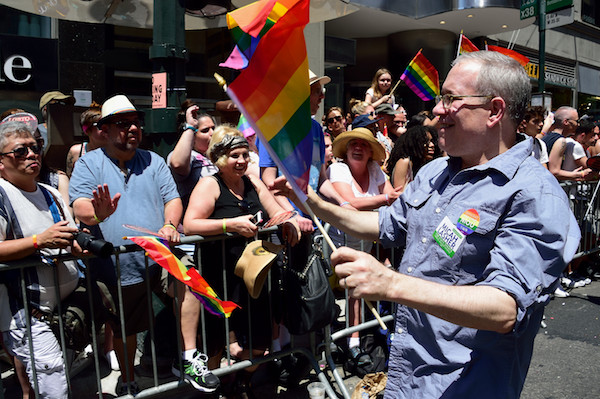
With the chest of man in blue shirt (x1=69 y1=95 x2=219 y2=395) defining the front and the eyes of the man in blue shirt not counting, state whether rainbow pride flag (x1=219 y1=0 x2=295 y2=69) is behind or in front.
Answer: in front

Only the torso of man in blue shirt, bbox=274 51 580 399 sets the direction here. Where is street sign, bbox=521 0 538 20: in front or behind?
behind

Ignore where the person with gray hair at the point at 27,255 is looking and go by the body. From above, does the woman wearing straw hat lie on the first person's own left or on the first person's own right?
on the first person's own left

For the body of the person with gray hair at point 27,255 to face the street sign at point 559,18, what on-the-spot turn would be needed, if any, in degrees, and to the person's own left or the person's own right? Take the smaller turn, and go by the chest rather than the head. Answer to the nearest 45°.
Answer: approximately 90° to the person's own left

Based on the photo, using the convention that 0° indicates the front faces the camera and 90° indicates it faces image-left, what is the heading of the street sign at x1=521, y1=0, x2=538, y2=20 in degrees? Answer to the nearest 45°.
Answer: approximately 45°

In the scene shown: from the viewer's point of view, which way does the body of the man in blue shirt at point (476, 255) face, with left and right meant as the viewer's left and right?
facing the viewer and to the left of the viewer

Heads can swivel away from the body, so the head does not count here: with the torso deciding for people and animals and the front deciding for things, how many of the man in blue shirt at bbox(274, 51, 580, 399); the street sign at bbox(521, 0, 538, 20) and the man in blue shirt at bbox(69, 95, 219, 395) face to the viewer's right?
0

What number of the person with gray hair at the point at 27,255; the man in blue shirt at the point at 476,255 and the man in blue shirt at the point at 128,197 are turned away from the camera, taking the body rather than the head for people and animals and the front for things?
0

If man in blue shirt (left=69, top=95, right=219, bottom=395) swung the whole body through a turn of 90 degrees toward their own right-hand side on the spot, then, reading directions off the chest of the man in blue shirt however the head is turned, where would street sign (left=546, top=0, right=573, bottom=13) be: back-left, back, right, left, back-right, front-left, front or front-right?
back-right

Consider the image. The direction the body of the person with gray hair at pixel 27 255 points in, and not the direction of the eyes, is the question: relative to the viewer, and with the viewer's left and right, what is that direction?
facing the viewer and to the right of the viewer

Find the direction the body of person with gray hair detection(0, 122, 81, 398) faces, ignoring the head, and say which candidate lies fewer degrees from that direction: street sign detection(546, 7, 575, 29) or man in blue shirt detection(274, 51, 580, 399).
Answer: the man in blue shirt

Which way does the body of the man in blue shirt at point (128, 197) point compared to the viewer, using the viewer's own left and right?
facing the viewer

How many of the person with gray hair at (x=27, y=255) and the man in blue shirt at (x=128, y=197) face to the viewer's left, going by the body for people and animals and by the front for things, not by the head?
0

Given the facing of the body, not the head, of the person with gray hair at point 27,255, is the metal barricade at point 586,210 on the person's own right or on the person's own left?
on the person's own left
